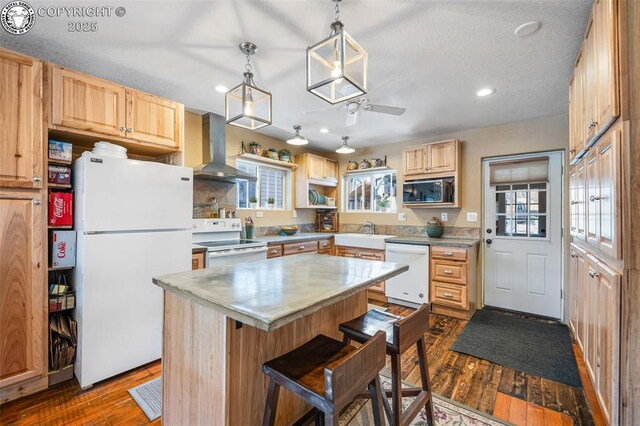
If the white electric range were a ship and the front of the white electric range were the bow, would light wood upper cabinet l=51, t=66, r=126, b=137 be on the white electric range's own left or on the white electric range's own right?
on the white electric range's own right

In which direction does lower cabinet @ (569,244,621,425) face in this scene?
to the viewer's left

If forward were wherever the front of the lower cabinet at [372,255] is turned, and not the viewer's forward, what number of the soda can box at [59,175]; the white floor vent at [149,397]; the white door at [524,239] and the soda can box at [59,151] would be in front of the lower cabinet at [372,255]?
3

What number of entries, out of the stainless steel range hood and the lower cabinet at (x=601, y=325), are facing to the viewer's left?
1

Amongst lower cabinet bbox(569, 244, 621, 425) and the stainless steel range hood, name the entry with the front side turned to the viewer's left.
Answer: the lower cabinet
